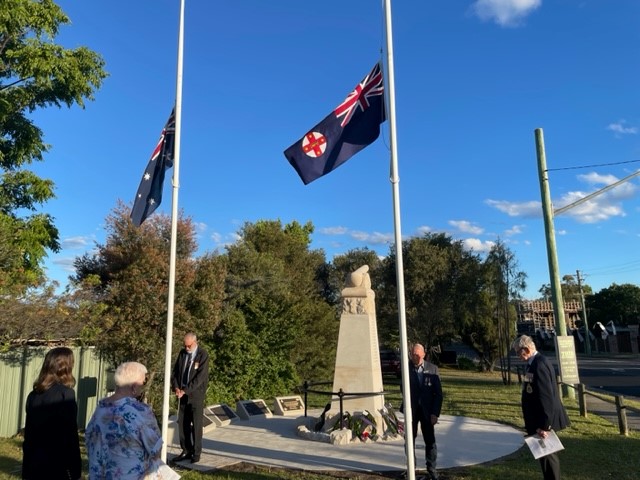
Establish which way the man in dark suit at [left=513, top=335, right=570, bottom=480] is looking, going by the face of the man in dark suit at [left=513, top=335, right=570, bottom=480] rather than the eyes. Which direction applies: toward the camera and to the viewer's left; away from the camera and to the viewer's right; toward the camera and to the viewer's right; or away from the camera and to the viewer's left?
toward the camera and to the viewer's left

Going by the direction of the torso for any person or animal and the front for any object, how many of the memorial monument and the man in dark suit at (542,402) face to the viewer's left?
1

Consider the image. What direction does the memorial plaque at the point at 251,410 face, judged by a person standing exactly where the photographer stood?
facing the viewer and to the right of the viewer

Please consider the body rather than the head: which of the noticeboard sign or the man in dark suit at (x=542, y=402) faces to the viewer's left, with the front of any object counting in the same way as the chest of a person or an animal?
the man in dark suit

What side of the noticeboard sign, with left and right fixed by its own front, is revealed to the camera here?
front

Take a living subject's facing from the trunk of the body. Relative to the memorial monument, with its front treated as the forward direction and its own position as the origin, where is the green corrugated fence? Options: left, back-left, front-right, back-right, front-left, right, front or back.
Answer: right

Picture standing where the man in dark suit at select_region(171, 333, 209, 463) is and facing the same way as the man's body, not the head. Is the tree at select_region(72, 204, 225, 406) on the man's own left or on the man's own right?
on the man's own right

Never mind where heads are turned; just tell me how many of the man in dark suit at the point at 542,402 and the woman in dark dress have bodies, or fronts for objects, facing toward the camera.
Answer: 0

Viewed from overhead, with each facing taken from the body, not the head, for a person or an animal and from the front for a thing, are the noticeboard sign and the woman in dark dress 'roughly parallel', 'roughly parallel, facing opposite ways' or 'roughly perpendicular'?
roughly parallel, facing opposite ways

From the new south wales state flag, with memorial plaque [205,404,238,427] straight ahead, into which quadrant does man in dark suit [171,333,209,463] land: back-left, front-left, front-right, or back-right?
front-left

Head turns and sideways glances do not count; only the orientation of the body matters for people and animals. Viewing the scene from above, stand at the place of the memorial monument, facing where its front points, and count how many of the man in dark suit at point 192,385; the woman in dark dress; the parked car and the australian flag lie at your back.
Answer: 1

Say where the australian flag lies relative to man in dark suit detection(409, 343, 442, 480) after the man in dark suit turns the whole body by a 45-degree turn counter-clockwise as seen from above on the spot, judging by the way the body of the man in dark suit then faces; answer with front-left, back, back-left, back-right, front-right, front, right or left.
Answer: right

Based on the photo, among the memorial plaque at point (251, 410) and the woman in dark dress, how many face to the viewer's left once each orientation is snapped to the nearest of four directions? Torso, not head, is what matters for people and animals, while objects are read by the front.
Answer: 0

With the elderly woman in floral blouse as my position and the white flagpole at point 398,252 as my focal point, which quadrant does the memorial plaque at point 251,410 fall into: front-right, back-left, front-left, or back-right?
front-left

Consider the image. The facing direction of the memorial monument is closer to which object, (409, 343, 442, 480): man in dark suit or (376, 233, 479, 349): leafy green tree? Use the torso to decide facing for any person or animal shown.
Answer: the man in dark suit

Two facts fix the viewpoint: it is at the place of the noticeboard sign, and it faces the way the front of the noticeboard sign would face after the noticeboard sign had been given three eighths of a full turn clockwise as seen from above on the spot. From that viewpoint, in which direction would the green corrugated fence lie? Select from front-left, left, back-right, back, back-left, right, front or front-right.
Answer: left

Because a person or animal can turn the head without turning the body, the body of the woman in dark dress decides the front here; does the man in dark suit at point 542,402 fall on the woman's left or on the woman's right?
on the woman's right

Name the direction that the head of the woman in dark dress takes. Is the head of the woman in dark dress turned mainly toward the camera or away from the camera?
away from the camera

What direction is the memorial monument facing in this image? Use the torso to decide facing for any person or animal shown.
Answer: toward the camera

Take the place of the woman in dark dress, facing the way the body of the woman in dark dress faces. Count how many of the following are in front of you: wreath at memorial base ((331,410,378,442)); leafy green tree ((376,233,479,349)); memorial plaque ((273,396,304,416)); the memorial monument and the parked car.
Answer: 5
